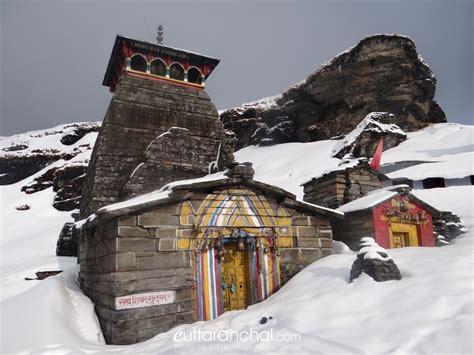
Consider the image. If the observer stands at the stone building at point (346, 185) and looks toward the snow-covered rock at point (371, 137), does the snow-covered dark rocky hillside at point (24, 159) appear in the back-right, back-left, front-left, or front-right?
front-left

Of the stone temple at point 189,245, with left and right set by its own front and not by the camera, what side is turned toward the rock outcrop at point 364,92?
left

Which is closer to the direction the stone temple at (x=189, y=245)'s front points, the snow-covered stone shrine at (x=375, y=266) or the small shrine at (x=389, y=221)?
the snow-covered stone shrine

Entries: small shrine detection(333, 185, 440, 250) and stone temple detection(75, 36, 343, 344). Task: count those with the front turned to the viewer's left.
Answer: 0

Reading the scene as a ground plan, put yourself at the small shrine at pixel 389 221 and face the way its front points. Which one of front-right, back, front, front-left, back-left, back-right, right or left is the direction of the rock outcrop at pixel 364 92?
back-left

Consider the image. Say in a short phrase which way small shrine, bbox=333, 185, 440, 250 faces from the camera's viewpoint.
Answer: facing the viewer and to the right of the viewer

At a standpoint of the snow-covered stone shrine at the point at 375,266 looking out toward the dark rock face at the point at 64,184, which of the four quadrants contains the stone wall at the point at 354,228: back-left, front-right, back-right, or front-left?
front-right

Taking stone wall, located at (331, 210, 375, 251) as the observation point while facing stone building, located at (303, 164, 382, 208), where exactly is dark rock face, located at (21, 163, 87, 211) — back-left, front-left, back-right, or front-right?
front-left

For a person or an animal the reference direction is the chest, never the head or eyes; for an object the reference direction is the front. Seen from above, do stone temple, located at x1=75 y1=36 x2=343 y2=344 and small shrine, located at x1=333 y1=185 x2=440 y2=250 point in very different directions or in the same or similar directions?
same or similar directions

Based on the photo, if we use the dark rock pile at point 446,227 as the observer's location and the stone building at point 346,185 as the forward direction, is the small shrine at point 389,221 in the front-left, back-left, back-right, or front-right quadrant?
front-left

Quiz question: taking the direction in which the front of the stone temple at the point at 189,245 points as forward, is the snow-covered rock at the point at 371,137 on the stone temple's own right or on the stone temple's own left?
on the stone temple's own left

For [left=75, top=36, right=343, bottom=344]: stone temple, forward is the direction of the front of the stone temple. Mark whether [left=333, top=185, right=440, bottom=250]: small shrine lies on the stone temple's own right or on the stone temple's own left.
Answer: on the stone temple's own left

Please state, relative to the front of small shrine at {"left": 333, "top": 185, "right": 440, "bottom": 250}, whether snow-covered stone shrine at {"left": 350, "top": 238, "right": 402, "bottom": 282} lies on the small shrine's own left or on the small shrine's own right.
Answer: on the small shrine's own right

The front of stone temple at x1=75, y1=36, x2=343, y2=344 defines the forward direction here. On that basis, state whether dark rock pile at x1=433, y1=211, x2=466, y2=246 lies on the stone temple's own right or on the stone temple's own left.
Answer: on the stone temple's own left

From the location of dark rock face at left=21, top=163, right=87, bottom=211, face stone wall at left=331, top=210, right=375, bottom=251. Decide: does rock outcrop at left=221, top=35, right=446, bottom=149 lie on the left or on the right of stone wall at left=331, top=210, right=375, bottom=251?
left

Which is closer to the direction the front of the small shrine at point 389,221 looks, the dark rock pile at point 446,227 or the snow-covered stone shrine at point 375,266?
the snow-covered stone shrine

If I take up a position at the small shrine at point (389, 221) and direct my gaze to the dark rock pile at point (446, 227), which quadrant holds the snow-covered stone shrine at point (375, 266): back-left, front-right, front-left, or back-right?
back-right

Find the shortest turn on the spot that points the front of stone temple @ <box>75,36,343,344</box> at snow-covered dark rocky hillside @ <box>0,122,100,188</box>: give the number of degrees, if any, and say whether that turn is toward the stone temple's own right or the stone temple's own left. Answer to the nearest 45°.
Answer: approximately 180°
